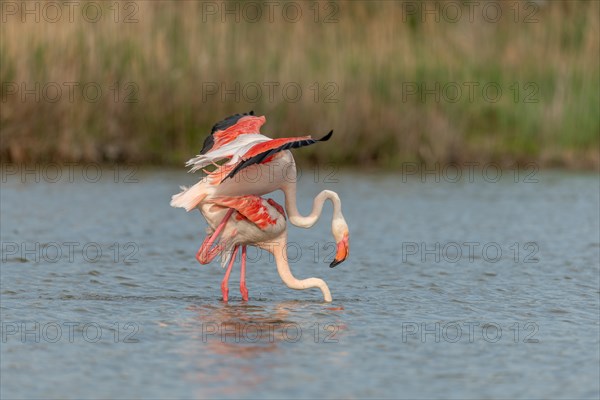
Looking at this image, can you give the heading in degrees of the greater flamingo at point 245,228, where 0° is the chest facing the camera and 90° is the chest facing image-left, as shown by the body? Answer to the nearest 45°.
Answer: approximately 270°

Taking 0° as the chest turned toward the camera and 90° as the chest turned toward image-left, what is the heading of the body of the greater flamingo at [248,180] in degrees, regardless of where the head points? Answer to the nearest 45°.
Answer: approximately 270°
